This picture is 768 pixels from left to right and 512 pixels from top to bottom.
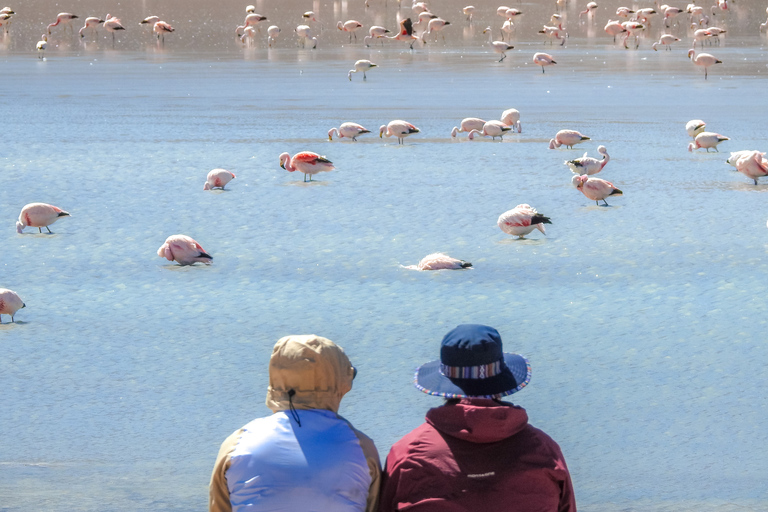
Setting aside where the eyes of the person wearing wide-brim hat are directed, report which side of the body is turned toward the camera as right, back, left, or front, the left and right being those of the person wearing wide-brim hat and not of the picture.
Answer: back

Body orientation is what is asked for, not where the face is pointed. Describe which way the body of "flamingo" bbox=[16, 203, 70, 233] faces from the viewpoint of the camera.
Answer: to the viewer's left

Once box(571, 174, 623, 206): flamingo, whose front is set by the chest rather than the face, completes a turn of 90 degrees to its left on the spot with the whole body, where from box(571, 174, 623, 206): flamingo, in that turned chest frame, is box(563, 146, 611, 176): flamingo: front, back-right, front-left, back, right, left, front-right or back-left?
back

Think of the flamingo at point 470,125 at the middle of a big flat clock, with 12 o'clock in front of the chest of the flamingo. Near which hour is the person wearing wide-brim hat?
The person wearing wide-brim hat is roughly at 9 o'clock from the flamingo.

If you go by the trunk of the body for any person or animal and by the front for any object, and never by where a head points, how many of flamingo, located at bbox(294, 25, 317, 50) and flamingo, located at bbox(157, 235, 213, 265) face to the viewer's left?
1

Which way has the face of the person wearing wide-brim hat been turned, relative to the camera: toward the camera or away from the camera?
away from the camera

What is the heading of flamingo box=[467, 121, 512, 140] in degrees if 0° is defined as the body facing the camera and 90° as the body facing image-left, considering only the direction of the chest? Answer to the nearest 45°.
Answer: approximately 90°

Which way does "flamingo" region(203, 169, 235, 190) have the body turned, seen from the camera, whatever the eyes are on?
to the viewer's left

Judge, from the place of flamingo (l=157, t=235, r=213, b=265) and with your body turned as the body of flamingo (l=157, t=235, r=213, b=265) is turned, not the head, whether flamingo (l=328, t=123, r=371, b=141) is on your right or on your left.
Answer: on your right

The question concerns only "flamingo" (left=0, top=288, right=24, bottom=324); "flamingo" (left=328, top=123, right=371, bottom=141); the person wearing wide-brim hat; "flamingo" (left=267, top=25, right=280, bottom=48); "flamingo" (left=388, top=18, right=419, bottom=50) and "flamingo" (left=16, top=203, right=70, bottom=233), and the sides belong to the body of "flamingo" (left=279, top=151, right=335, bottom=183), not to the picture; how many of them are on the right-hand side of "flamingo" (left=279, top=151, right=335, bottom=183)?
3

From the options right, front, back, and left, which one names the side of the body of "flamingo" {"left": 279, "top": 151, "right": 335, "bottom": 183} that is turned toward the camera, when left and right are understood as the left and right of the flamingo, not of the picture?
left

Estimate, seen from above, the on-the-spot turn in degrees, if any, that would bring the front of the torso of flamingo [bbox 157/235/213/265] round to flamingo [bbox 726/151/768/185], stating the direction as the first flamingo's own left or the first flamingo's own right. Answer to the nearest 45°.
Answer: approximately 180°

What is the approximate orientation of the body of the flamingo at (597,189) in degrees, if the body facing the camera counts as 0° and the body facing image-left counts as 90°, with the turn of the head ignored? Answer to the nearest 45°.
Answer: approximately 90°

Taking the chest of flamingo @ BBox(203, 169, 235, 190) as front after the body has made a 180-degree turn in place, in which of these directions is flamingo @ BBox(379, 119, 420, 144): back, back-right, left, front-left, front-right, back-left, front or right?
front-left
